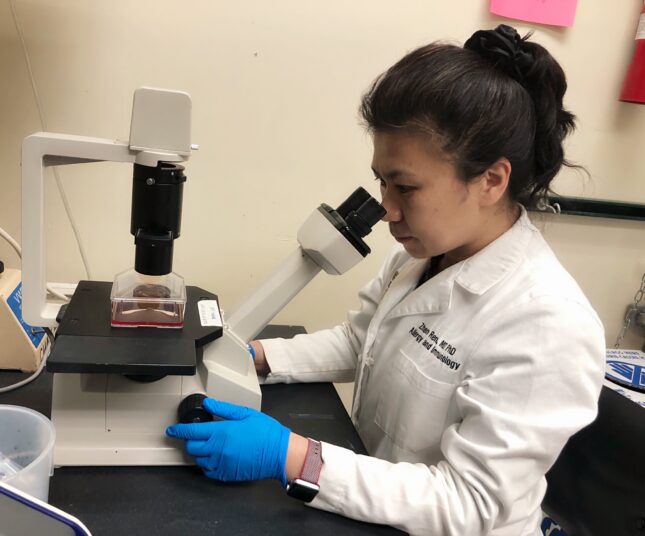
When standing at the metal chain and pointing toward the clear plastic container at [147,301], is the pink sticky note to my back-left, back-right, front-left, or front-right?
front-right

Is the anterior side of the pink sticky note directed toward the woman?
yes

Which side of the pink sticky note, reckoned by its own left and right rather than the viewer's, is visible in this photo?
front

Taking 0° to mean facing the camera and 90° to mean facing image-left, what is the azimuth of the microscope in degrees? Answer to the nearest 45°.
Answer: approximately 270°

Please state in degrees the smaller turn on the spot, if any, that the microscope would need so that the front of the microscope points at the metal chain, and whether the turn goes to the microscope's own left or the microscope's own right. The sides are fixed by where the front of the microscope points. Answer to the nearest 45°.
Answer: approximately 45° to the microscope's own left

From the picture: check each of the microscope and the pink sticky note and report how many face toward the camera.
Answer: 1

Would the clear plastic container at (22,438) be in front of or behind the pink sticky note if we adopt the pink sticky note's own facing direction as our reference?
in front

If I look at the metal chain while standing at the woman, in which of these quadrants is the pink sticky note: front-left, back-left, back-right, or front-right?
front-left
